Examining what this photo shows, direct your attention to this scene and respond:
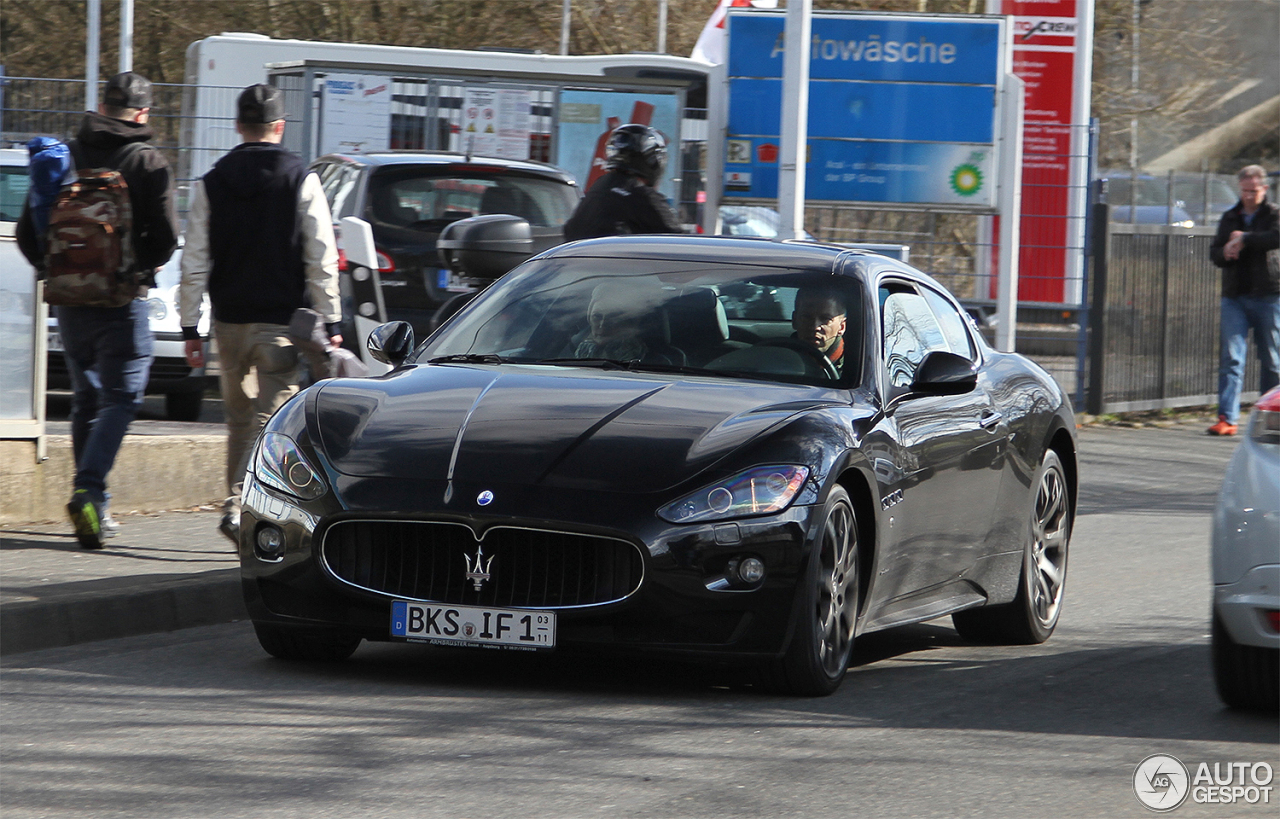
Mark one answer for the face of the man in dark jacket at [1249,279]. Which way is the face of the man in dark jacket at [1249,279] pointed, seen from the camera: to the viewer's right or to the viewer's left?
to the viewer's left

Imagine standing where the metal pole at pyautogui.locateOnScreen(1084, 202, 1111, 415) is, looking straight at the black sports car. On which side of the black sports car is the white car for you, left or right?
right

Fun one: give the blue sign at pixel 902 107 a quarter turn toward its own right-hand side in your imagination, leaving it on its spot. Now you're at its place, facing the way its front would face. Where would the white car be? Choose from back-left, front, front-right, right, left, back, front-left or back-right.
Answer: front-left

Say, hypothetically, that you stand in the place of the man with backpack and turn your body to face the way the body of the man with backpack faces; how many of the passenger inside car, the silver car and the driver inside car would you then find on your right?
3

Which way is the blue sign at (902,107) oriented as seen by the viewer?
toward the camera

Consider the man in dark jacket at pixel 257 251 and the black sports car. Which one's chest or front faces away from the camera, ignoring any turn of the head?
the man in dark jacket

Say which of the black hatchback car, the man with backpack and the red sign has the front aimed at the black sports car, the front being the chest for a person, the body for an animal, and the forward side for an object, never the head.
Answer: the red sign

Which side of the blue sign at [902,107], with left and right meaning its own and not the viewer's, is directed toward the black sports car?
front

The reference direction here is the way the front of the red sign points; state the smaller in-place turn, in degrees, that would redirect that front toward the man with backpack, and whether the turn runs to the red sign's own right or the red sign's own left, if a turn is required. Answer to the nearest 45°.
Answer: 0° — it already faces them

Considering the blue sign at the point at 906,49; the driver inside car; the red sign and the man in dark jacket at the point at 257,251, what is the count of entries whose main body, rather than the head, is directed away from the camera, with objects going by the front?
1

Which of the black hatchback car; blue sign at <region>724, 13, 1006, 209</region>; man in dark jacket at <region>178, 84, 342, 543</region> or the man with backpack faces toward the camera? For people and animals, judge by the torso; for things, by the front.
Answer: the blue sign

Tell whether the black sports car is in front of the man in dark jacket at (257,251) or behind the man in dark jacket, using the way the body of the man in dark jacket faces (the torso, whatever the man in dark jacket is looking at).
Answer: behind

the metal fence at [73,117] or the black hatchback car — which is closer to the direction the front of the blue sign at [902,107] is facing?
the black hatchback car

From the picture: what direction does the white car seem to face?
toward the camera

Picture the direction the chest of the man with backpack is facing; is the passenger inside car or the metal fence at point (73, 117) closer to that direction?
the metal fence
